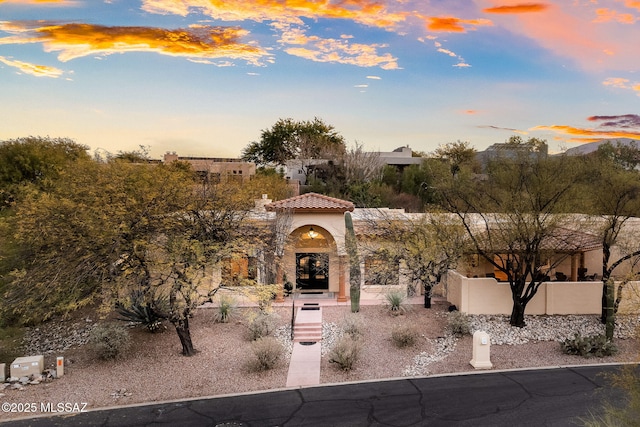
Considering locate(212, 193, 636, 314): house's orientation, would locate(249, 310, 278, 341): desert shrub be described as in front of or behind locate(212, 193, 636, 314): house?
in front

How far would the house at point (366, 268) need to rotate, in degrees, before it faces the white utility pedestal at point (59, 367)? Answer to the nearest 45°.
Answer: approximately 45° to its right

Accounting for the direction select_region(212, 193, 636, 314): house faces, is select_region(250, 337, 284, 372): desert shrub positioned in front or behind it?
in front

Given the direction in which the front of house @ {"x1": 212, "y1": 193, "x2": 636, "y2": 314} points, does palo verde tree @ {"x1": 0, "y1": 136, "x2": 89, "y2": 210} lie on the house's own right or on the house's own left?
on the house's own right

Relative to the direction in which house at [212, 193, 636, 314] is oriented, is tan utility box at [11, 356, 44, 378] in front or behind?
in front

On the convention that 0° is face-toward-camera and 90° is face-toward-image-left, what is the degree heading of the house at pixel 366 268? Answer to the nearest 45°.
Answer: approximately 0°

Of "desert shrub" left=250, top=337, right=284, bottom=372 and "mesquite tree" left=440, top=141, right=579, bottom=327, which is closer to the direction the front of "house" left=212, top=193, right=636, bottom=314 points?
the desert shrub
